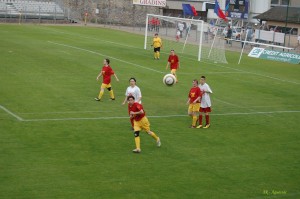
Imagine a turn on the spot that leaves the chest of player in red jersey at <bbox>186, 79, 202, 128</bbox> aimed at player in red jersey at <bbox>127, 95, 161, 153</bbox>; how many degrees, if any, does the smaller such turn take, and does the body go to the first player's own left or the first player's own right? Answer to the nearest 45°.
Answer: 0° — they already face them

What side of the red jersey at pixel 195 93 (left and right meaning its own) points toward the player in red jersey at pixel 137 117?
front

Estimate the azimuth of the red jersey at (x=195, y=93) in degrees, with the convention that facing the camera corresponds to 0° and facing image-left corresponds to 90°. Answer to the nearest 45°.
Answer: approximately 45°
